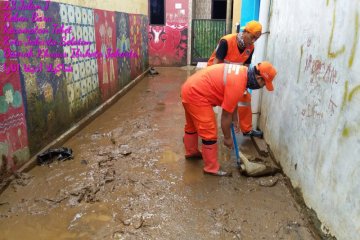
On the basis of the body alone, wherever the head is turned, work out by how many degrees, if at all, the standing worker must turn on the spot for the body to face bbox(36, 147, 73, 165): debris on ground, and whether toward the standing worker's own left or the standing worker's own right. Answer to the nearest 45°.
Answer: approximately 90° to the standing worker's own right

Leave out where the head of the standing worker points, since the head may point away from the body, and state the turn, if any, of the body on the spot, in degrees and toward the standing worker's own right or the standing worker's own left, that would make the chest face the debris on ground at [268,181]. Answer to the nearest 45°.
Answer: approximately 45° to the standing worker's own right

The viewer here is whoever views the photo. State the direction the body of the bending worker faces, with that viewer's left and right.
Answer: facing to the right of the viewer

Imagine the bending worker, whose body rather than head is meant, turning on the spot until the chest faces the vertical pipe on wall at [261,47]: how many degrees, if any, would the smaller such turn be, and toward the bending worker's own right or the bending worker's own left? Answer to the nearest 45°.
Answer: approximately 90° to the bending worker's own left
